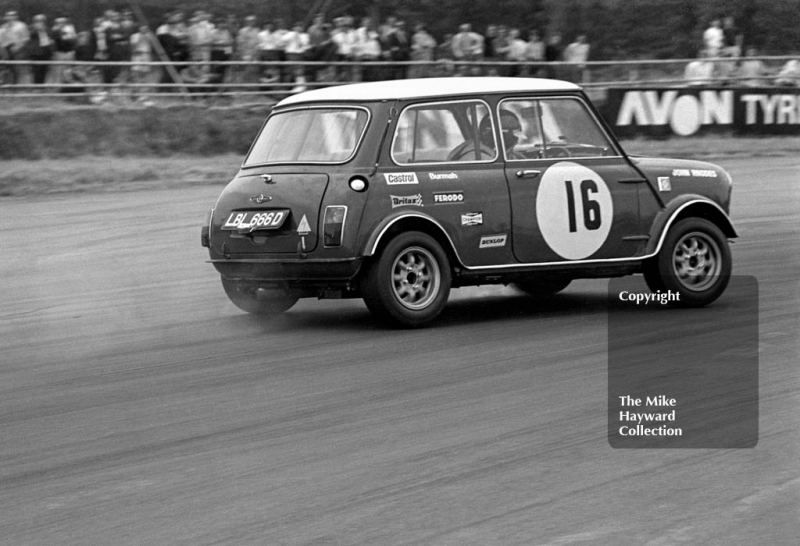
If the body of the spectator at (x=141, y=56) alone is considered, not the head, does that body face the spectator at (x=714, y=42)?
no

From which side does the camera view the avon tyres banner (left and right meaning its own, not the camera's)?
front

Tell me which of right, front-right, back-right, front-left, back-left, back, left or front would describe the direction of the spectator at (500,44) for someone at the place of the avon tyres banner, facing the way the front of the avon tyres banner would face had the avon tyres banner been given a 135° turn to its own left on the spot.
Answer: back-left

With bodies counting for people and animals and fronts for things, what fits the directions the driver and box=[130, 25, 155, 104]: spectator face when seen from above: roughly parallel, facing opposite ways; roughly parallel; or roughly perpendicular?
roughly perpendicular

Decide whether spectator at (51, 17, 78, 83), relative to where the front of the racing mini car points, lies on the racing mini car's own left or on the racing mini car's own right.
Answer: on the racing mini car's own left

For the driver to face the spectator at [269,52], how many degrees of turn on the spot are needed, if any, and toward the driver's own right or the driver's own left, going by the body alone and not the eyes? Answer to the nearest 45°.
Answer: approximately 90° to the driver's own left

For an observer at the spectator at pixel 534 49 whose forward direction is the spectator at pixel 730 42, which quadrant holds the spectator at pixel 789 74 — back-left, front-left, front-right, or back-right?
front-right

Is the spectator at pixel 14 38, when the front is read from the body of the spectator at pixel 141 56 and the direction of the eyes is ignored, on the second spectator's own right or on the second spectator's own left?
on the second spectator's own right

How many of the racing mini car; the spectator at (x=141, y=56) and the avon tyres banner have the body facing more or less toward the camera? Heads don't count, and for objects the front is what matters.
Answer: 2

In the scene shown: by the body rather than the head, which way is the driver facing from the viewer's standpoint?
to the viewer's right

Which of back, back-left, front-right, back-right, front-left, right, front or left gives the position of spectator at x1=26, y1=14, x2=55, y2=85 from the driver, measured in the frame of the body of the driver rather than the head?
back-left

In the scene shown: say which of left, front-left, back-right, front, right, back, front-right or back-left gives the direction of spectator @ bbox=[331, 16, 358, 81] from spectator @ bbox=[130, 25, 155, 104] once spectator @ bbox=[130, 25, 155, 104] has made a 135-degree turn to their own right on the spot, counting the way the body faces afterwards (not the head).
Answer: back-right

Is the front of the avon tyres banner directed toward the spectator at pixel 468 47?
no

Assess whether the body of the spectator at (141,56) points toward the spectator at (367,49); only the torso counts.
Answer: no

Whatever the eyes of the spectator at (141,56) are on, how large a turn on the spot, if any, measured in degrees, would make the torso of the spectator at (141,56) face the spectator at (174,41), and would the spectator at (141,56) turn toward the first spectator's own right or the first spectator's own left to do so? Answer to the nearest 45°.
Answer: approximately 90° to the first spectator's own left

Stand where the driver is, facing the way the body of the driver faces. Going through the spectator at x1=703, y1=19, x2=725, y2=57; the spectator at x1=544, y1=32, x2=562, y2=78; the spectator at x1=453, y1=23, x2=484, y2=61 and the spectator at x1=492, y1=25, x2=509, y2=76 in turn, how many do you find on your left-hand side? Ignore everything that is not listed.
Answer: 4

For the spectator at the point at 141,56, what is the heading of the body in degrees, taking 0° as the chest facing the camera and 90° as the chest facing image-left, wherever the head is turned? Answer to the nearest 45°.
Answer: approximately 0°

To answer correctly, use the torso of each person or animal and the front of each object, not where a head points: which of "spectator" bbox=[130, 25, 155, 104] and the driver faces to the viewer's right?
the driver

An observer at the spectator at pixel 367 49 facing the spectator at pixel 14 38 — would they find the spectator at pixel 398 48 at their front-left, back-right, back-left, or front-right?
back-right
